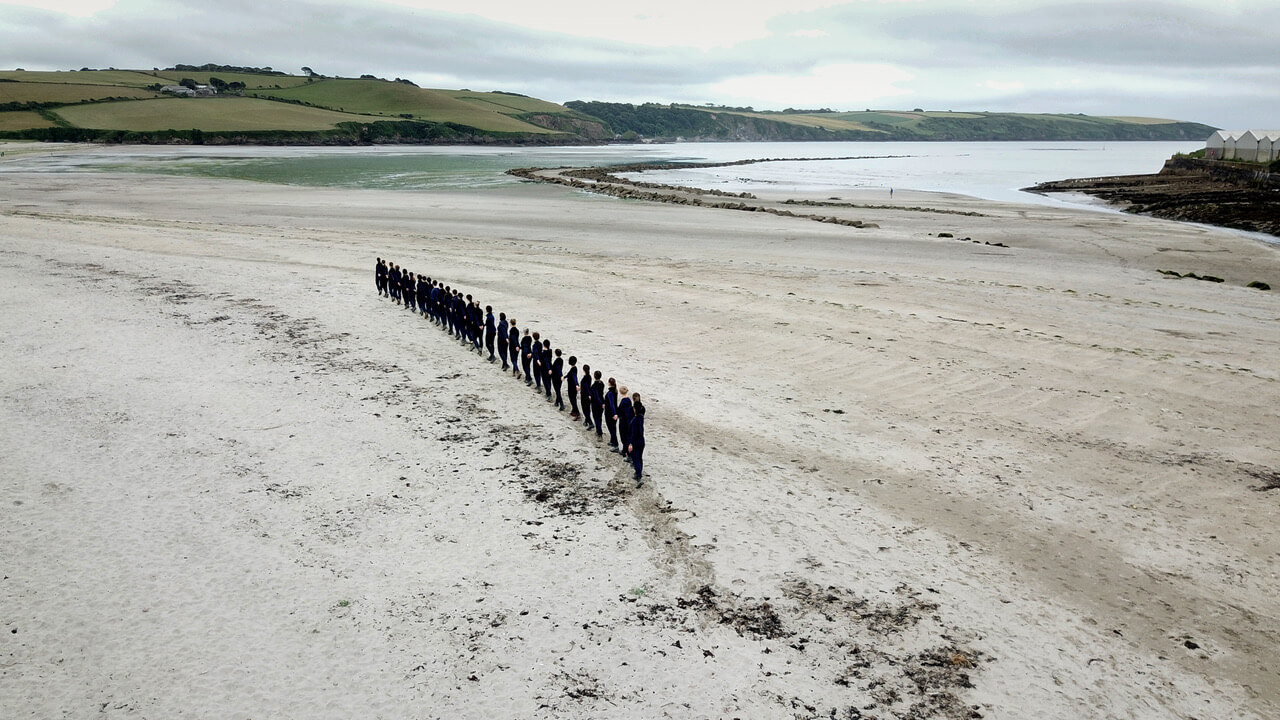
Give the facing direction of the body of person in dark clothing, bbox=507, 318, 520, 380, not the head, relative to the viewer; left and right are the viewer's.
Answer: facing away from the viewer and to the left of the viewer

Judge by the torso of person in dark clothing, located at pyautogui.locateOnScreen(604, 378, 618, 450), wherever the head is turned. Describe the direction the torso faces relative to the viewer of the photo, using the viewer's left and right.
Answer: facing away from the viewer and to the left of the viewer

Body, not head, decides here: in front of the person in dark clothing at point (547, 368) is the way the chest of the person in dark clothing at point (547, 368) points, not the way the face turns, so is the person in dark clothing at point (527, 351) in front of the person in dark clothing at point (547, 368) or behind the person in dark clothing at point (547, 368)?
in front

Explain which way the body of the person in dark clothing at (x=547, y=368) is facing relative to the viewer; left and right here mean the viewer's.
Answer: facing away from the viewer and to the left of the viewer

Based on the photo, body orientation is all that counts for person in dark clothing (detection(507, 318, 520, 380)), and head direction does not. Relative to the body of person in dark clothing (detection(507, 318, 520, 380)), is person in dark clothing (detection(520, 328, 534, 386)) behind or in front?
behind

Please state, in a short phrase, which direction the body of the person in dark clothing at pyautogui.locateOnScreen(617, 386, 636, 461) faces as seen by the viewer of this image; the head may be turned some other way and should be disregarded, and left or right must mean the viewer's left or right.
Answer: facing away from the viewer and to the left of the viewer

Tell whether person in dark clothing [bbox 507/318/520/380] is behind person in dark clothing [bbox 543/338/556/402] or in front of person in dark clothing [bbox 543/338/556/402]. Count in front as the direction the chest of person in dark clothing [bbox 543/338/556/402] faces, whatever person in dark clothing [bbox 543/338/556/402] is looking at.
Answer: in front
